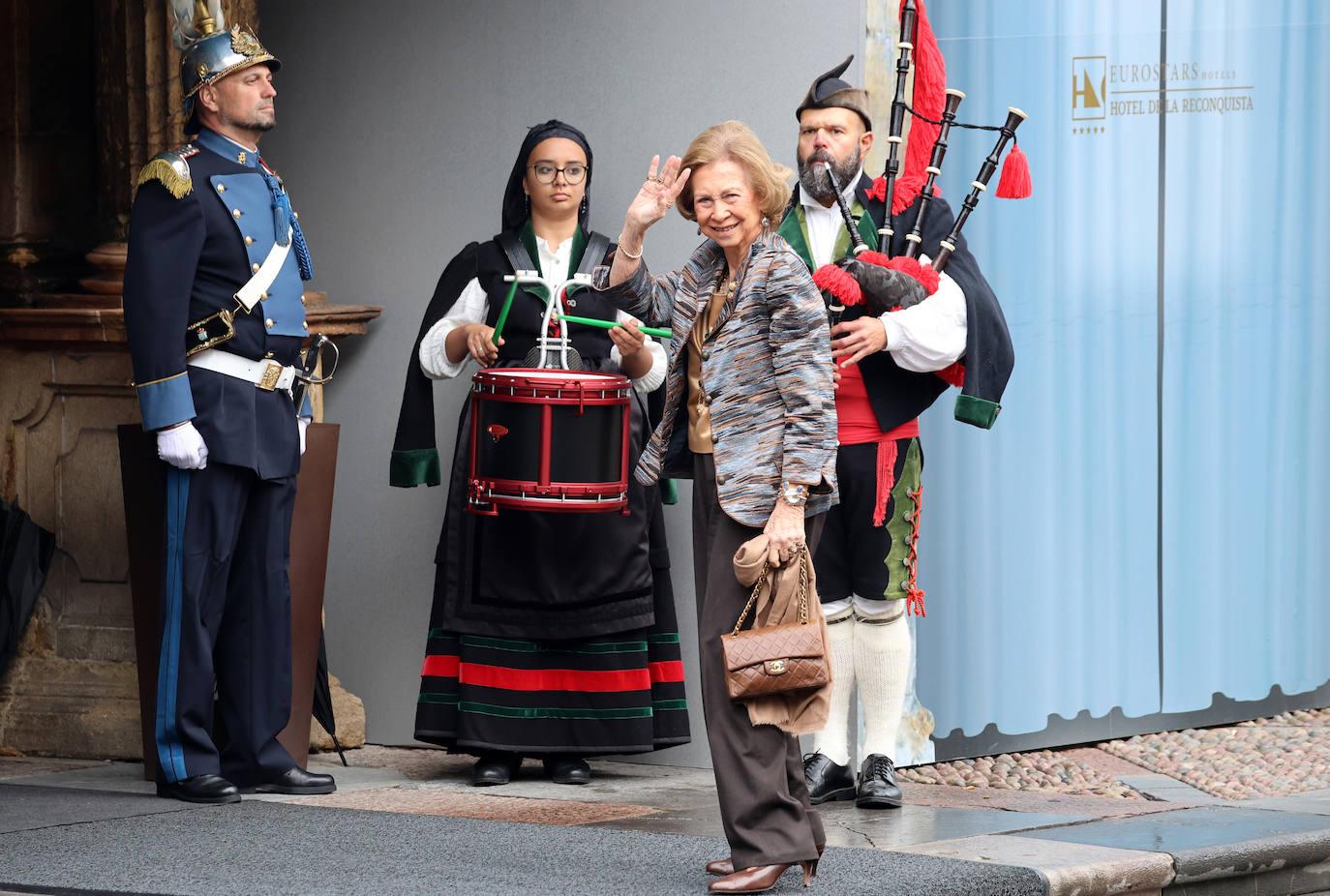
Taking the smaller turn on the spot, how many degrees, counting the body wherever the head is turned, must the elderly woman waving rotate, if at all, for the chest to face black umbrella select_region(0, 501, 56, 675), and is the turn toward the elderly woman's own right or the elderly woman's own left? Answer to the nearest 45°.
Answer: approximately 90° to the elderly woman's own right

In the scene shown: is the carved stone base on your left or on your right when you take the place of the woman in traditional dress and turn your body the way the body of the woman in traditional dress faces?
on your right

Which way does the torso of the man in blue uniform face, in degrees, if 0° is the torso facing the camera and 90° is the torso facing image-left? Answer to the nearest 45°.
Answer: approximately 315°

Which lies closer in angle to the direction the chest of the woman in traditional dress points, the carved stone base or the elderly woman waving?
the elderly woman waving

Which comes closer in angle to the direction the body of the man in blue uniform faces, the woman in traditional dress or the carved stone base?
the woman in traditional dress

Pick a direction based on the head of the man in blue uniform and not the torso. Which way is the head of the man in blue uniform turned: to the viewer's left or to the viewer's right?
to the viewer's right

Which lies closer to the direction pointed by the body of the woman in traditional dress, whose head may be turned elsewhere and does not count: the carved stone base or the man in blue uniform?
the man in blue uniform

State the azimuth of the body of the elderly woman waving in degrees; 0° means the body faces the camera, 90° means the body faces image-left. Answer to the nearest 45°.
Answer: approximately 45°
